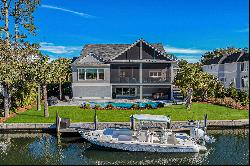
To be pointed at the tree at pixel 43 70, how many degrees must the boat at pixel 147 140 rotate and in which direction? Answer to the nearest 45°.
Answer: approximately 45° to its right

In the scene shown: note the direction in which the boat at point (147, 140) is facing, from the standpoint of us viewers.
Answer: facing to the left of the viewer
